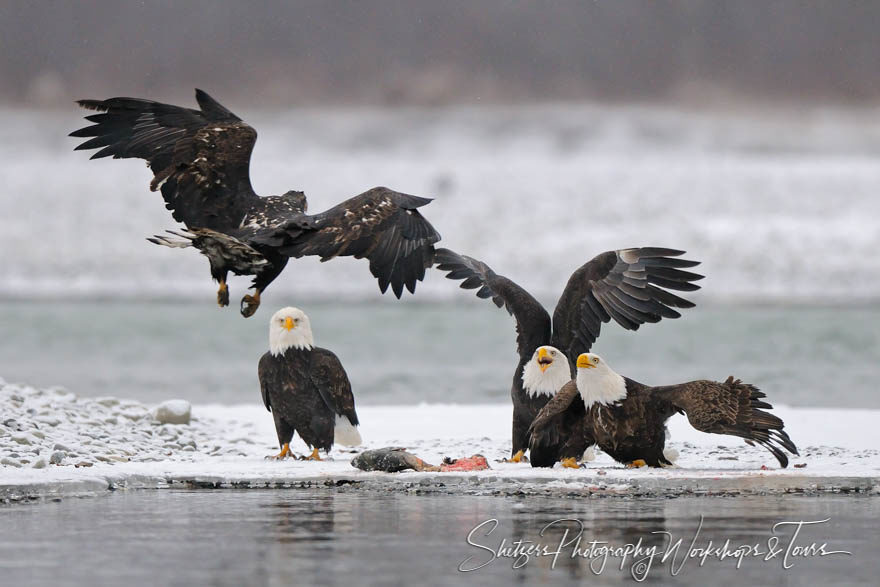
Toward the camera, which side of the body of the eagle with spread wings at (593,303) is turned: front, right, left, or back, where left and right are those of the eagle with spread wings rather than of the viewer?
front

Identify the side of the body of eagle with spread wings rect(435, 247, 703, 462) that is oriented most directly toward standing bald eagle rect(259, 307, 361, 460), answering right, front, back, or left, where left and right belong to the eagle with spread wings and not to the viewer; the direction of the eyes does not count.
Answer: right

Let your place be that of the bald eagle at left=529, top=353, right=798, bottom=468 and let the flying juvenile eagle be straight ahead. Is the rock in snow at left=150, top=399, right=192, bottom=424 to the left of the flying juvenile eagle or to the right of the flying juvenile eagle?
right

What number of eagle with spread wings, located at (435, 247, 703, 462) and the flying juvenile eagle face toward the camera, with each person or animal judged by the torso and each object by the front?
1

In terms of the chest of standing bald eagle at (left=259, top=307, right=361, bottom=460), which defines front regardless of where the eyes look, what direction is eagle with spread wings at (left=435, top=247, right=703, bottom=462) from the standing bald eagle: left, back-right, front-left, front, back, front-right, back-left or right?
back-left

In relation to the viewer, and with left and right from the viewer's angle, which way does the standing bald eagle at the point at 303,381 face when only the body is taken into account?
facing the viewer and to the left of the viewer

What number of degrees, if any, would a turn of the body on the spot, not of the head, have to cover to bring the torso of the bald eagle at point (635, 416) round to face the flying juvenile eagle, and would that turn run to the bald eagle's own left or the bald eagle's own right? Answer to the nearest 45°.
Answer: approximately 45° to the bald eagle's own right

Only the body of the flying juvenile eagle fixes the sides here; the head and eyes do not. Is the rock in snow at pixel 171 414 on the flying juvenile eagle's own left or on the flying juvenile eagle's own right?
on the flying juvenile eagle's own left

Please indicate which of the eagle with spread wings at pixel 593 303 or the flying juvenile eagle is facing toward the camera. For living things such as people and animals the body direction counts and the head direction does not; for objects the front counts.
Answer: the eagle with spread wings

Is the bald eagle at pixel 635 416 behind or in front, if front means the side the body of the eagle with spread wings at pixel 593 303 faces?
in front

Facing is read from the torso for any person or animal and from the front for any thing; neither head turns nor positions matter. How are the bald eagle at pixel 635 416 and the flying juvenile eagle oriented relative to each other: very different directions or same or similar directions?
very different directions
